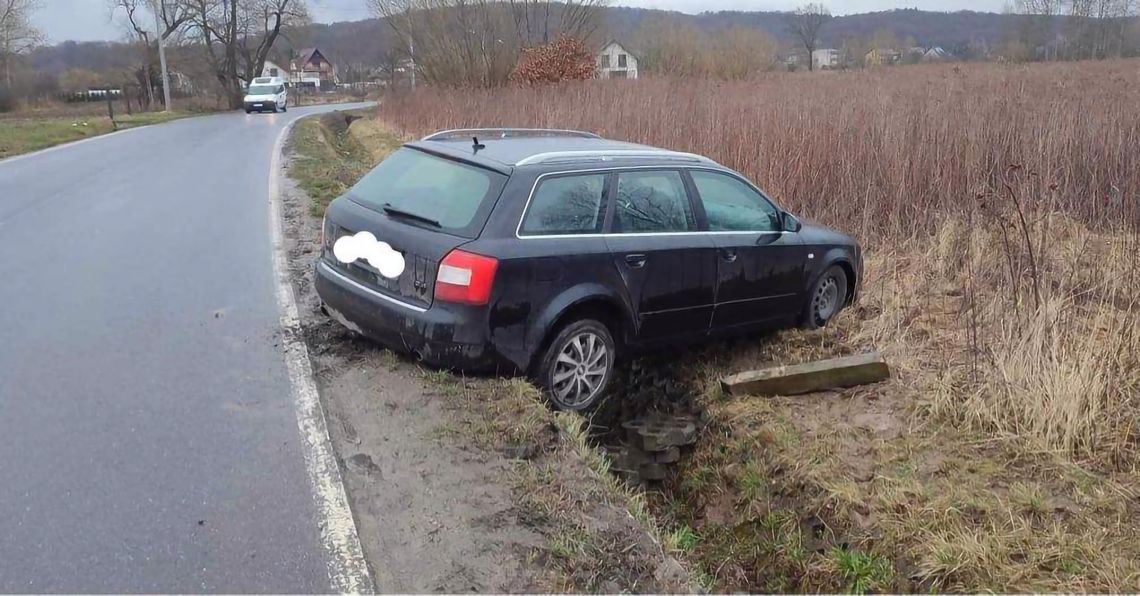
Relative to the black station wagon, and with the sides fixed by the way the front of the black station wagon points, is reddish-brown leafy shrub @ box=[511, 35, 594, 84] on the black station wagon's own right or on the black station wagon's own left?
on the black station wagon's own left

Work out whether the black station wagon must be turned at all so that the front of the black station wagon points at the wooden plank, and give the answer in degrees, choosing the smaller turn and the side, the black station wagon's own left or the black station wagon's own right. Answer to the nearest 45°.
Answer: approximately 45° to the black station wagon's own right

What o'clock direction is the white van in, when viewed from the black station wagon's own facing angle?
The white van is roughly at 10 o'clock from the black station wagon.

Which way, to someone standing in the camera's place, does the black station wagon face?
facing away from the viewer and to the right of the viewer

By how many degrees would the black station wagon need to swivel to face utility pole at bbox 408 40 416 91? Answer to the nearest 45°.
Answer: approximately 45° to its left
